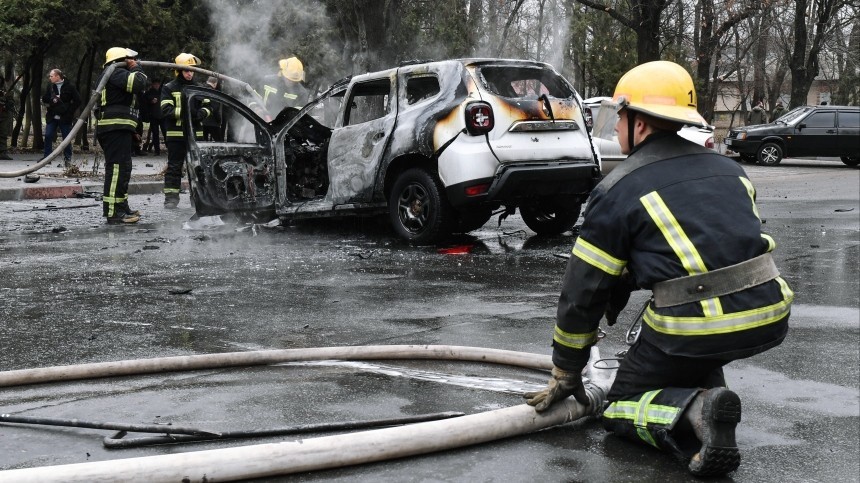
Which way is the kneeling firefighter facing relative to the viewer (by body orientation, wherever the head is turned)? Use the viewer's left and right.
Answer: facing away from the viewer and to the left of the viewer

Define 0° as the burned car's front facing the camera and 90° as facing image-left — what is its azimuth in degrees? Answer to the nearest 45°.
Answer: approximately 135°

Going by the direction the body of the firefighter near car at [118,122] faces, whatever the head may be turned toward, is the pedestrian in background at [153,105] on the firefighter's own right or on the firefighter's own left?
on the firefighter's own left

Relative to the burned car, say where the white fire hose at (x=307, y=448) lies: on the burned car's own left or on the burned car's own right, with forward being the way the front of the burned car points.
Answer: on the burned car's own left

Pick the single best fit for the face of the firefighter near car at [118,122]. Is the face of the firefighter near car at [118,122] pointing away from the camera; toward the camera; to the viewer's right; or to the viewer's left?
to the viewer's right

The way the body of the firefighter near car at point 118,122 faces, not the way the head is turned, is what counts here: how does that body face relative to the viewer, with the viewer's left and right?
facing to the right of the viewer

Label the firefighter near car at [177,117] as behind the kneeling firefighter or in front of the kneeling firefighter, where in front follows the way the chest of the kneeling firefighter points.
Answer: in front

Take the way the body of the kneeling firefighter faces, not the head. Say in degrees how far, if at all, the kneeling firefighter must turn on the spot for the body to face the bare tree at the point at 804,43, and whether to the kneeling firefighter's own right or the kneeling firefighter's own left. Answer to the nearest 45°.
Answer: approximately 45° to the kneeling firefighter's own right

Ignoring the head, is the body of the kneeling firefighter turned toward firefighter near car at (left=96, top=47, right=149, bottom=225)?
yes

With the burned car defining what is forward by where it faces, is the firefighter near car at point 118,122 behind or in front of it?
in front

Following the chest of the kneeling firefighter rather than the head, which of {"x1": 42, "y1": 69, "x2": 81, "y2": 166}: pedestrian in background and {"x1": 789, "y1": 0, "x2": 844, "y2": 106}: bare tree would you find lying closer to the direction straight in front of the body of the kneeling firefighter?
the pedestrian in background

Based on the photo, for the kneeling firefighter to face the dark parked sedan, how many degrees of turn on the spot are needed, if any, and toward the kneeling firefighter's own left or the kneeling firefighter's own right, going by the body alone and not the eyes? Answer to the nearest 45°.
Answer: approximately 45° to the kneeling firefighter's own right

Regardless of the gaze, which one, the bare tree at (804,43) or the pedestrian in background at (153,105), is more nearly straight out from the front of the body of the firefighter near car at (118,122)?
the bare tree

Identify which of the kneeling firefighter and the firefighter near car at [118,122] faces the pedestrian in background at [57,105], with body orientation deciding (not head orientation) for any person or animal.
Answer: the kneeling firefighter

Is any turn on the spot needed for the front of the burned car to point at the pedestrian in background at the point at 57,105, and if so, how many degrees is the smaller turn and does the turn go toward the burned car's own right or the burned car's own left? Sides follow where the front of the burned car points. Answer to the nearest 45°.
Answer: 0° — it already faces them

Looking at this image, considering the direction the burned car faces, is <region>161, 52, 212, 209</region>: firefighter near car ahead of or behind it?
ahead
